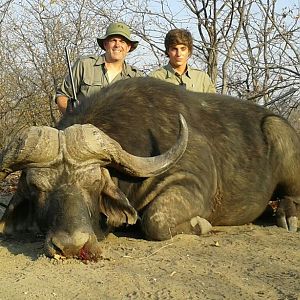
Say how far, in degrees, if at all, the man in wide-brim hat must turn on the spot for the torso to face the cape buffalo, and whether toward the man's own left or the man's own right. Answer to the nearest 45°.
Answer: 0° — they already face it

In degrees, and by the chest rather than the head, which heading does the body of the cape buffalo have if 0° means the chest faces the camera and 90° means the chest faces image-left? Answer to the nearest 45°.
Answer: approximately 45°

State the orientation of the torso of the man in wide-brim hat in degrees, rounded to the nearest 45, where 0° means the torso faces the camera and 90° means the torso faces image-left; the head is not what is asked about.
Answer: approximately 0°
